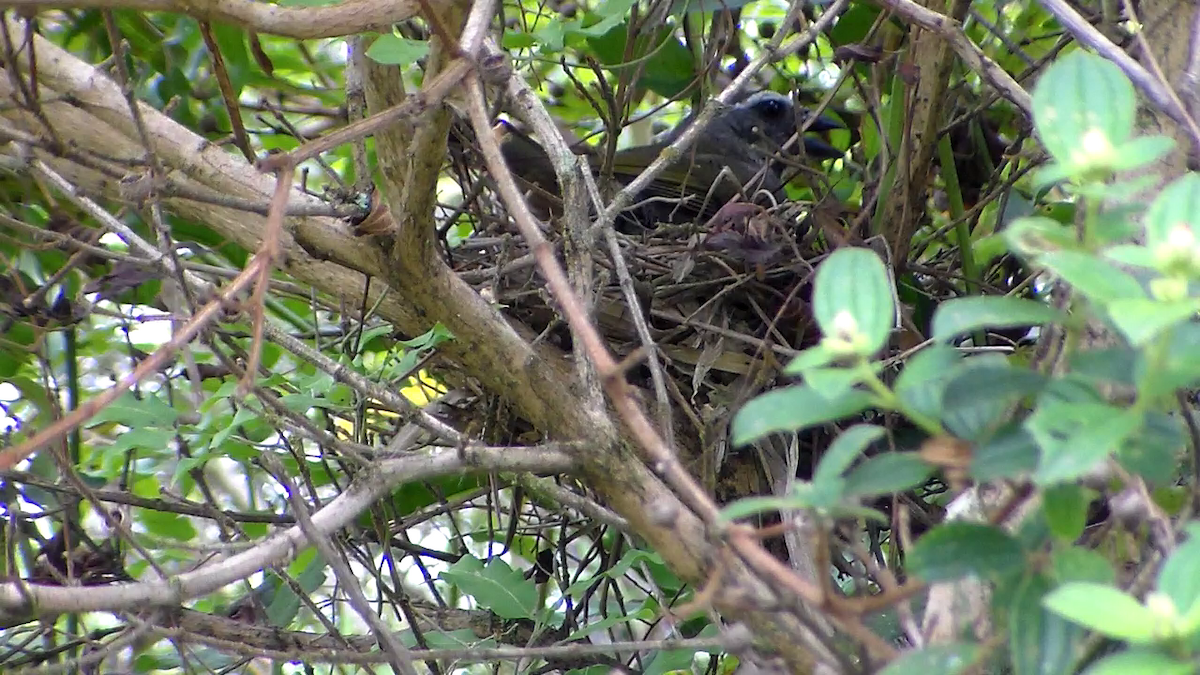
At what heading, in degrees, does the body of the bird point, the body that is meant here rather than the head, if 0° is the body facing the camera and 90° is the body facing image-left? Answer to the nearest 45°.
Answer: approximately 270°
